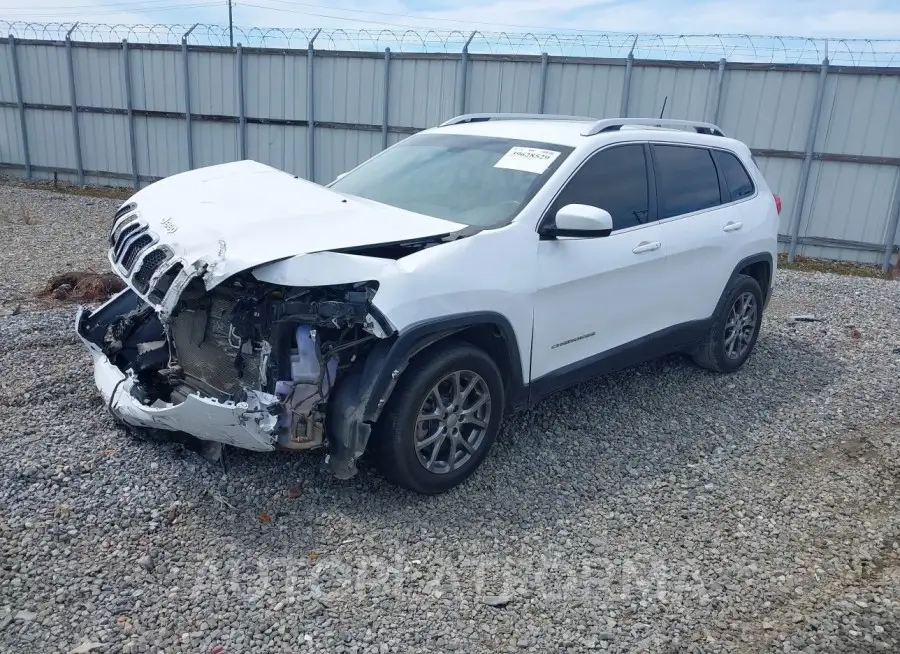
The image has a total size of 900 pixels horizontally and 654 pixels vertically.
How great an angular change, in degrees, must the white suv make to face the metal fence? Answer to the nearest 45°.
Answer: approximately 135° to its right

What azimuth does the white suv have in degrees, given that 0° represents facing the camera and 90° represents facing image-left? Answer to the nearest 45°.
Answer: approximately 45°
